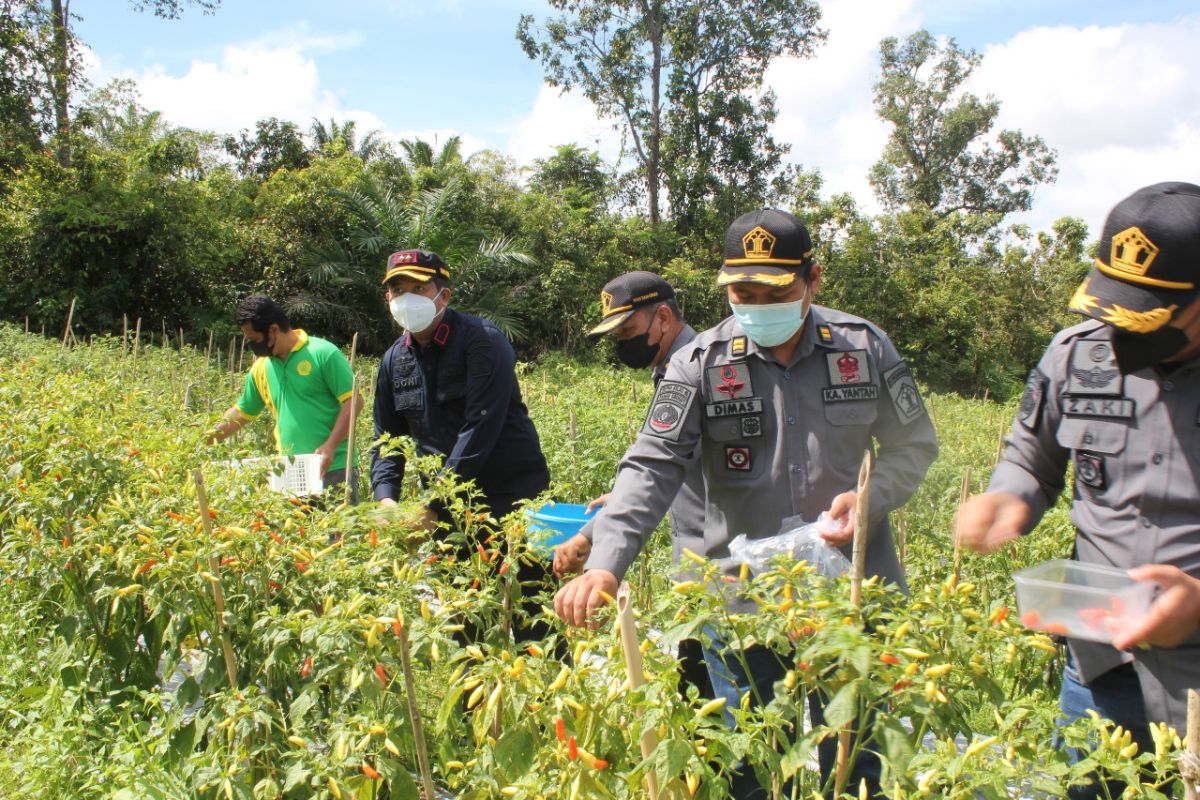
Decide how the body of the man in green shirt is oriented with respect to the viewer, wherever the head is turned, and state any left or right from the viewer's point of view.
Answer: facing the viewer and to the left of the viewer

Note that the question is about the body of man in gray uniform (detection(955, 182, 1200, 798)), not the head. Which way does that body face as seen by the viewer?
toward the camera

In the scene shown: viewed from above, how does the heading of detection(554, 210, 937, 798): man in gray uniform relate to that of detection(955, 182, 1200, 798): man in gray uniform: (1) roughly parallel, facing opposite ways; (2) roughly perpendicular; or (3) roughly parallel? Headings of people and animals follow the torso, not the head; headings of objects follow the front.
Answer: roughly parallel

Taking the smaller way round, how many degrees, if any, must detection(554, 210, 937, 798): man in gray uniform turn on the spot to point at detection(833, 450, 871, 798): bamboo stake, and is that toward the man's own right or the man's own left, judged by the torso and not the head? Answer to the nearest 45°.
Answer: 0° — they already face it

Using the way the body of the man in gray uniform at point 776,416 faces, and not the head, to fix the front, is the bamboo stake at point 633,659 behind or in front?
in front

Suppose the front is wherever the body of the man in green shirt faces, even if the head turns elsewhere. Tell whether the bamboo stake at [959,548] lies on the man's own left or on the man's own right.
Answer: on the man's own left

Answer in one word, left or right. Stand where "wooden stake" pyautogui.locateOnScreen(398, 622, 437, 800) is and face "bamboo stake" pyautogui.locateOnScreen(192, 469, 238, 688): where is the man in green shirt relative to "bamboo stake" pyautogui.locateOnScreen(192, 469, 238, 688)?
right

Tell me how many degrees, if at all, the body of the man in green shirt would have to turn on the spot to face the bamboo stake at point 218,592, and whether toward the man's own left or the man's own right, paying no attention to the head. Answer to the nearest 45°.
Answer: approximately 45° to the man's own left

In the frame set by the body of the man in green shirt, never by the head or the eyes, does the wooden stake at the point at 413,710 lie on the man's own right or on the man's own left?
on the man's own left

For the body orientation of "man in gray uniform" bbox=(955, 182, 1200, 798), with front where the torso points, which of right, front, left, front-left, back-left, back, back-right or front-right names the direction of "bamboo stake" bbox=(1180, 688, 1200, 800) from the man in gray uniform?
front

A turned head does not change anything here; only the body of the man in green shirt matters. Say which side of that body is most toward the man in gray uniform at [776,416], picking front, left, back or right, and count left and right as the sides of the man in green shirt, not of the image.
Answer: left

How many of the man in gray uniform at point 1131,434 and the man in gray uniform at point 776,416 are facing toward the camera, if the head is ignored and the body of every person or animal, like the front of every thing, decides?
2

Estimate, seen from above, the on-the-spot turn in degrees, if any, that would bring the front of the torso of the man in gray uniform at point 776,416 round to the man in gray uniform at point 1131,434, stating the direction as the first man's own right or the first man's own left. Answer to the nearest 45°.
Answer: approximately 45° to the first man's own left

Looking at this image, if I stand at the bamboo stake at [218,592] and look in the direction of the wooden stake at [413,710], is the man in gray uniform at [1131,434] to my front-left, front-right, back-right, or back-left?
front-left

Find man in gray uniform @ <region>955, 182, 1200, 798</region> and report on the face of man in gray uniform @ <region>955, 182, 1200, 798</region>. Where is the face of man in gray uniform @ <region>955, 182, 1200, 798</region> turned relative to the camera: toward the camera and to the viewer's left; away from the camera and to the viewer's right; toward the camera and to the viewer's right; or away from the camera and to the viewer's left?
toward the camera and to the viewer's left

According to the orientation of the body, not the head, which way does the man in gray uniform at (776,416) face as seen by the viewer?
toward the camera
